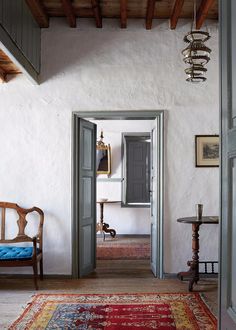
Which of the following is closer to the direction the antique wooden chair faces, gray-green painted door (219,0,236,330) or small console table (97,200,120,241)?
the gray-green painted door

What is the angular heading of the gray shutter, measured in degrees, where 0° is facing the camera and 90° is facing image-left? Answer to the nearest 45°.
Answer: approximately 0°

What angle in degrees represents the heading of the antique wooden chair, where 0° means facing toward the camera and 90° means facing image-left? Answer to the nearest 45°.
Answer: approximately 0°

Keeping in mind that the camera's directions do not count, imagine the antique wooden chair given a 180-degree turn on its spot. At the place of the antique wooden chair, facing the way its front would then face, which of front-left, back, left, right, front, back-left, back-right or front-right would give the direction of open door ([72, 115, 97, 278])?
right

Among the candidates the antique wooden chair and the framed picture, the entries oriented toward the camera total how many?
2

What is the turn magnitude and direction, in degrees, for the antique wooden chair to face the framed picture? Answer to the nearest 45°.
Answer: approximately 90° to its left

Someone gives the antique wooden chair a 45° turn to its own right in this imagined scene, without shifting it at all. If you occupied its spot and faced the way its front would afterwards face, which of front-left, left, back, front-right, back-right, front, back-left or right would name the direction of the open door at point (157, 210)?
back-left

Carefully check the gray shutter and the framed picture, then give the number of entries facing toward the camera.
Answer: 2

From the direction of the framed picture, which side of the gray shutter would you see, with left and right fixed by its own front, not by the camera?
front

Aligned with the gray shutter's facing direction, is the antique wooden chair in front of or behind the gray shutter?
in front

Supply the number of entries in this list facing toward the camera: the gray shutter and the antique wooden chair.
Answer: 2

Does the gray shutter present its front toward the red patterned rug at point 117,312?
yes

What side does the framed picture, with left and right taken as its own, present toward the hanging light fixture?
front

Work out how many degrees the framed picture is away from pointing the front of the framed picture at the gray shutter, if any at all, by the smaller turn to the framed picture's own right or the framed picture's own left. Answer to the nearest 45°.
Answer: approximately 135° to the framed picture's own right
